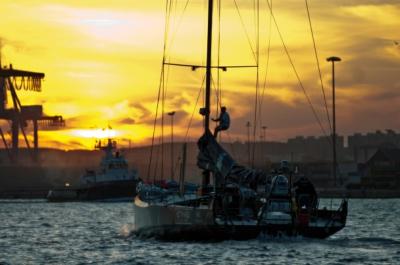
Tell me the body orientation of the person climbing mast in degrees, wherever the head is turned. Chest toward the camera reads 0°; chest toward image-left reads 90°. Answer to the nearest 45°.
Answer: approximately 90°
